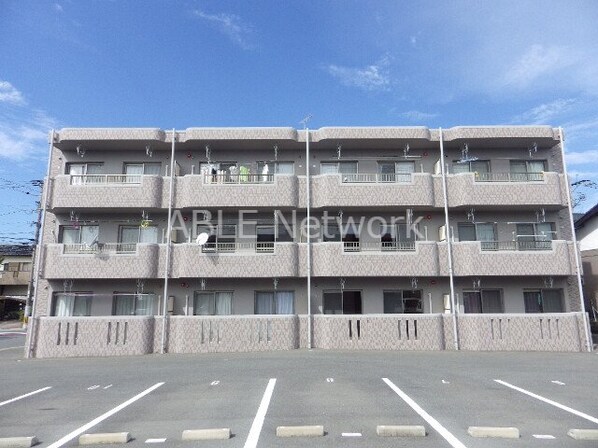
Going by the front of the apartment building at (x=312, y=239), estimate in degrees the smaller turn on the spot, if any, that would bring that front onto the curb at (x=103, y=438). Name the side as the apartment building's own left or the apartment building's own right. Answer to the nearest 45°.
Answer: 0° — it already faces it

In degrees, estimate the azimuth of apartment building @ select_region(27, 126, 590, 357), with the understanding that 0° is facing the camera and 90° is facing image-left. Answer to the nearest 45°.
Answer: approximately 0°

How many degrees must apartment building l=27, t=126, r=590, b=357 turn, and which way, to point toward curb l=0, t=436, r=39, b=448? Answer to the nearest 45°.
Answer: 0° — it already faces it

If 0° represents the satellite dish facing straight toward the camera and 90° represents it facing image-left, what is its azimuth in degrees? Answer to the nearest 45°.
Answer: approximately 45°

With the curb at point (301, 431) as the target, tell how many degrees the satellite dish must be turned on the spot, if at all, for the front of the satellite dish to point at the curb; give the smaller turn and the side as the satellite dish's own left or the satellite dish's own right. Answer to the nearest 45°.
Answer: approximately 45° to the satellite dish's own left

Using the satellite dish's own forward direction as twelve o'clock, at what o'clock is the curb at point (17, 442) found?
The curb is roughly at 11 o'clock from the satellite dish.

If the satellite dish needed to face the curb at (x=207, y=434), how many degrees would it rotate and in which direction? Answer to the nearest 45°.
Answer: approximately 45° to its left

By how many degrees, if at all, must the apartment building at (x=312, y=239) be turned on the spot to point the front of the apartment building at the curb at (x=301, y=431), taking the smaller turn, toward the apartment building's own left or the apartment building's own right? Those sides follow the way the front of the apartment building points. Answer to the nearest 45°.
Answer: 0° — it already faces it

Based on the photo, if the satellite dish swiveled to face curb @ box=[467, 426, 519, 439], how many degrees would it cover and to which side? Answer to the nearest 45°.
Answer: approximately 45° to its left

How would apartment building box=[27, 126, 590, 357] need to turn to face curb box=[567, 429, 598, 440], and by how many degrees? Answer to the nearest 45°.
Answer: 0° — it already faces it
